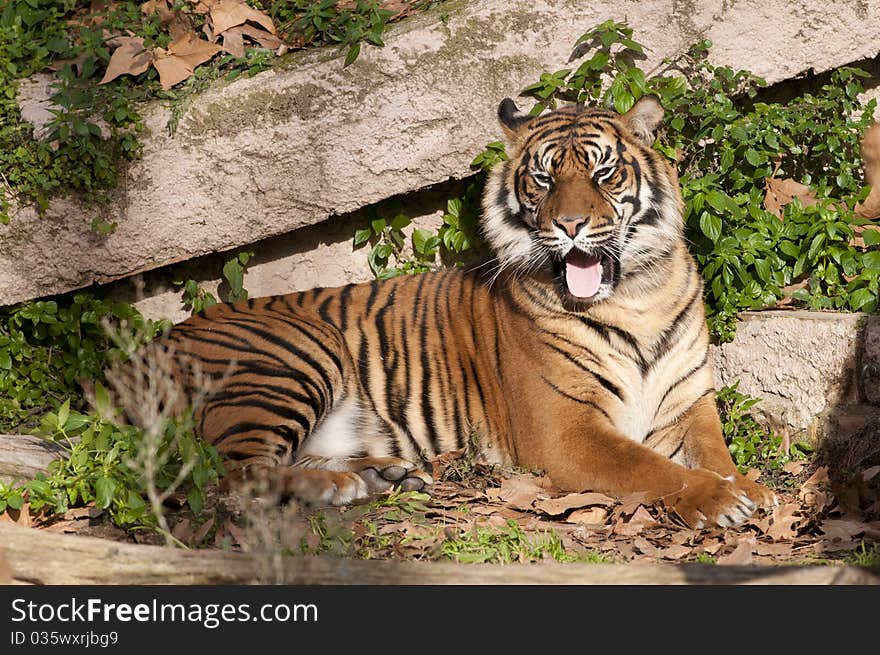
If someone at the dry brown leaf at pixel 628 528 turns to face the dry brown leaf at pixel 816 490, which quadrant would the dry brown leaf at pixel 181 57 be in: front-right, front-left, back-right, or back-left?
back-left

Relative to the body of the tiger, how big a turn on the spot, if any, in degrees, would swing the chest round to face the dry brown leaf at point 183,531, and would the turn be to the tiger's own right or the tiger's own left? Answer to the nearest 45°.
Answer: approximately 90° to the tiger's own right

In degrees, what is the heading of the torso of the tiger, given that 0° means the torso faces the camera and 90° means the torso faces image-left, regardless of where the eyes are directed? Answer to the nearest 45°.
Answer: approximately 315°

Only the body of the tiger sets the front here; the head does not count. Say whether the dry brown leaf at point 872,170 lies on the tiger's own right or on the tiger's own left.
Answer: on the tiger's own left

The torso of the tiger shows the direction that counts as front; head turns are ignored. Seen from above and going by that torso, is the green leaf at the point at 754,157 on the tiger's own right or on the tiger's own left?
on the tiger's own left

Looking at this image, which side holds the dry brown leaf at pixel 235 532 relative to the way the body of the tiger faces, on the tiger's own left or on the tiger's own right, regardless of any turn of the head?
on the tiger's own right

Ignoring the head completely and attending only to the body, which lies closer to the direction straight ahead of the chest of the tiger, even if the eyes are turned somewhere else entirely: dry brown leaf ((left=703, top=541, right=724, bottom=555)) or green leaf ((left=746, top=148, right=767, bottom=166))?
the dry brown leaf
